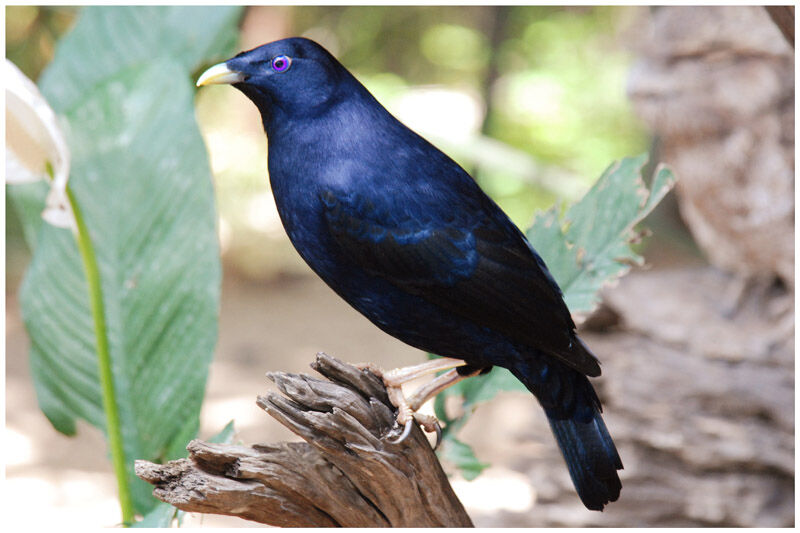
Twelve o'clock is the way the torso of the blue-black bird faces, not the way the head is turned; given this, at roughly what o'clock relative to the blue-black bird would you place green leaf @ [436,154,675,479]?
The green leaf is roughly at 4 o'clock from the blue-black bird.

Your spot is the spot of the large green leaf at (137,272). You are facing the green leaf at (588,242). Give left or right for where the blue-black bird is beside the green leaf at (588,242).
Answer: right

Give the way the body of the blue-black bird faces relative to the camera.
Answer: to the viewer's left

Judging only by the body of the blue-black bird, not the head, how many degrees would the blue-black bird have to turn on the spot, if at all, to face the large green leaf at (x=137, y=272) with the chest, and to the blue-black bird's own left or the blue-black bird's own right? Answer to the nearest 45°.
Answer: approximately 45° to the blue-black bird's own right

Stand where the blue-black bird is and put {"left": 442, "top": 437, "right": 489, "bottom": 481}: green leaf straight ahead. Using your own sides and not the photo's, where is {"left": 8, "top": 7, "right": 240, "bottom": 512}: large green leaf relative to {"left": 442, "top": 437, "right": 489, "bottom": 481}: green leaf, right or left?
left
